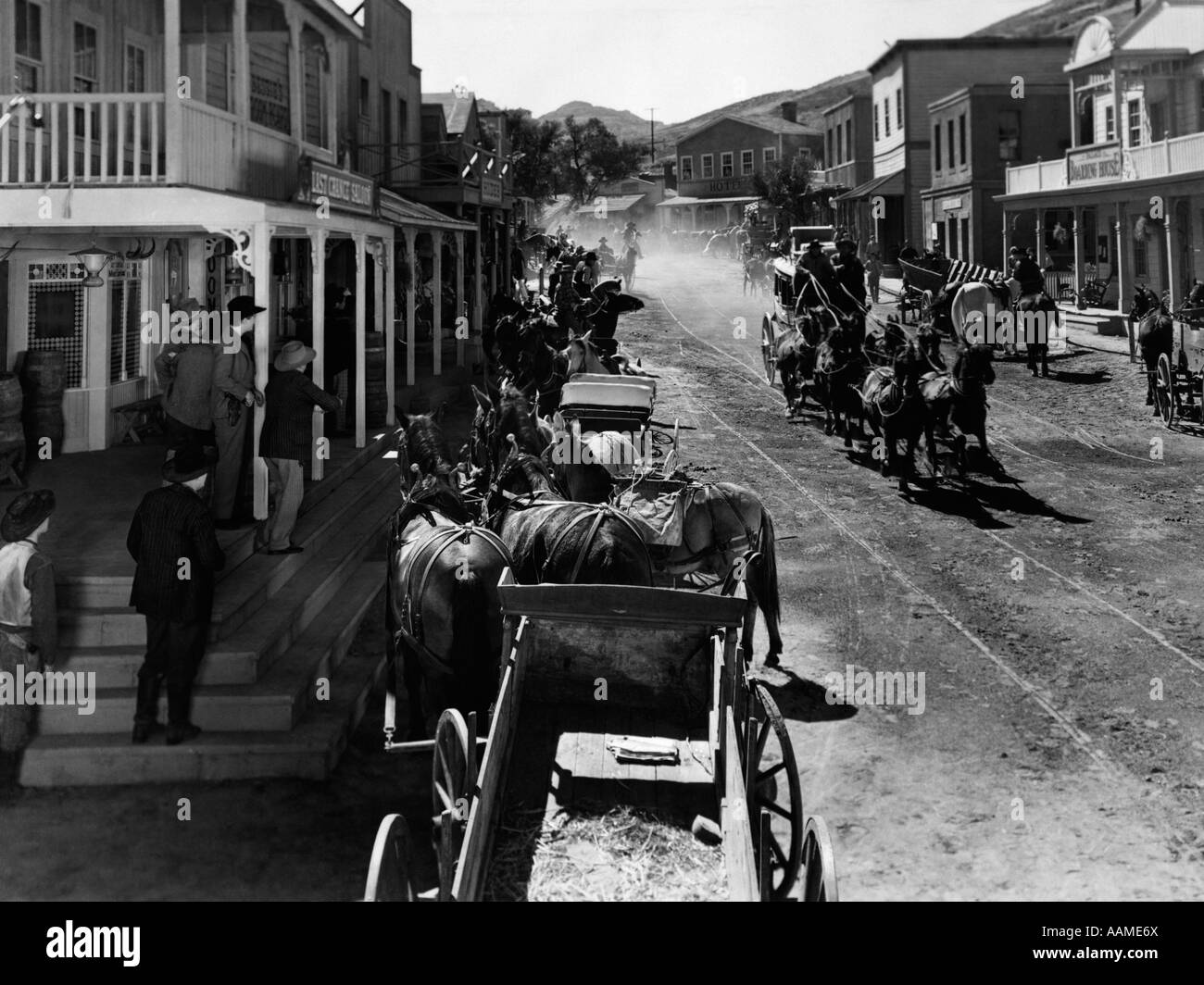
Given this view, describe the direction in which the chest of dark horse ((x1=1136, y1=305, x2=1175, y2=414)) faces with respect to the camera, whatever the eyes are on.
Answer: away from the camera

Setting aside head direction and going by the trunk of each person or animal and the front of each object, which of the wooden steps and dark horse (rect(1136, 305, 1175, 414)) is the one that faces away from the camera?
the dark horse

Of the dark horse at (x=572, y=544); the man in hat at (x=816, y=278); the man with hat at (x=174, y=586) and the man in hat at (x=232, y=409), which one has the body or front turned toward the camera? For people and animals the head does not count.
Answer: the man in hat at (x=816, y=278)

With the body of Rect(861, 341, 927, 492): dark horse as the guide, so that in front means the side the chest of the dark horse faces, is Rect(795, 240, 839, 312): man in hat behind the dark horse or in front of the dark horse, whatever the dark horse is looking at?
behind

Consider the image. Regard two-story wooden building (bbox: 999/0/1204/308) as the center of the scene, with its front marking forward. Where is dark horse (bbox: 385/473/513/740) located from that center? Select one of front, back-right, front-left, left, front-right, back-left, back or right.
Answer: front-left

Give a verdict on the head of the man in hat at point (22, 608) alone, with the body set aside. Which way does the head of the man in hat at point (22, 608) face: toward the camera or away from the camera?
away from the camera

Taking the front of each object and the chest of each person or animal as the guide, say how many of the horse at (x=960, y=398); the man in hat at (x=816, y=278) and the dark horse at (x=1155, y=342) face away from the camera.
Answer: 1

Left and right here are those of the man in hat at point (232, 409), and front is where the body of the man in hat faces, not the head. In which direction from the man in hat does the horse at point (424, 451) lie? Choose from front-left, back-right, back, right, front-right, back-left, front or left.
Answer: front-right
